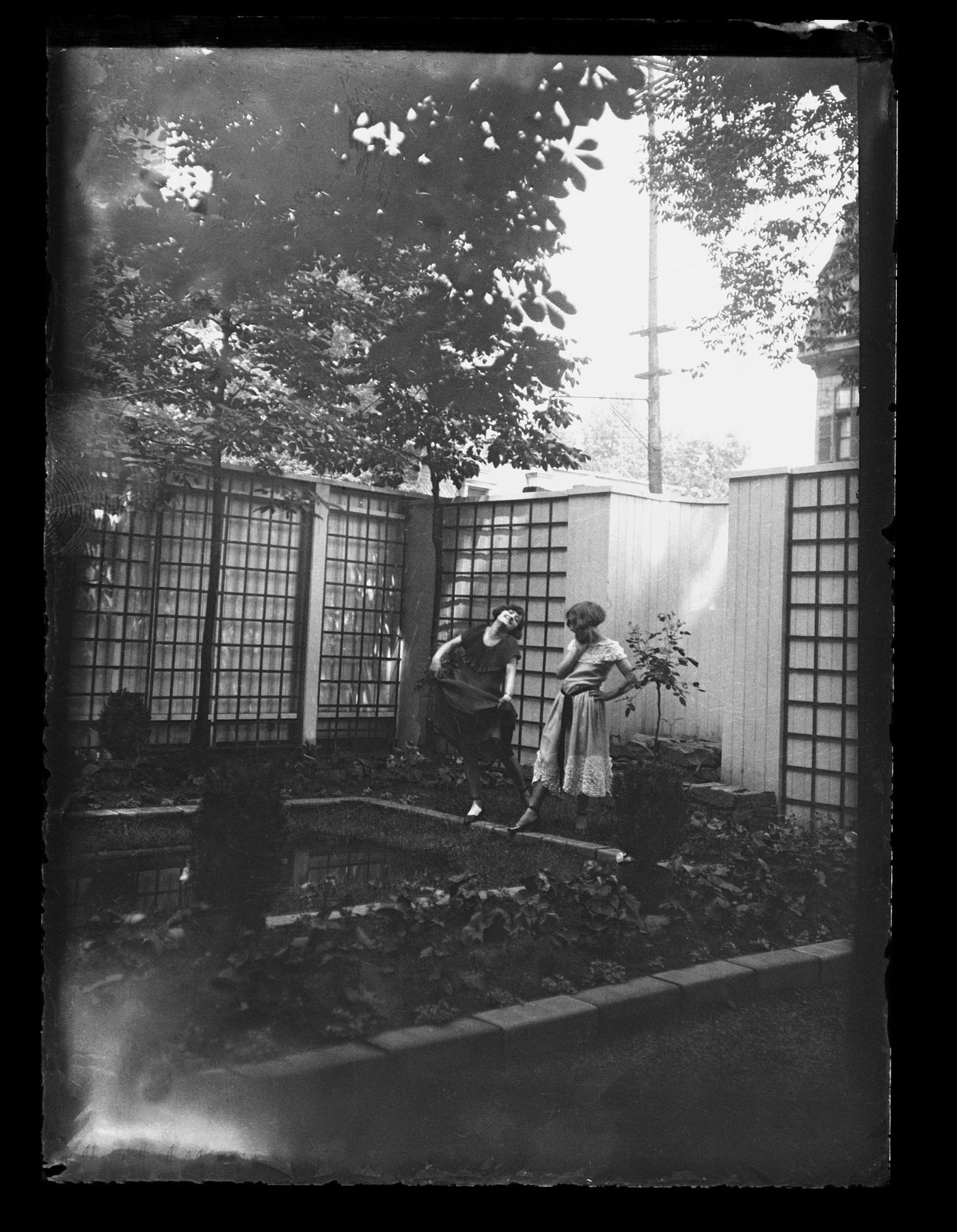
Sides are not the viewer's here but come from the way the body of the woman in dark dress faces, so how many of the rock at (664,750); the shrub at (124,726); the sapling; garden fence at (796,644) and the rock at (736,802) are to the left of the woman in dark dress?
4

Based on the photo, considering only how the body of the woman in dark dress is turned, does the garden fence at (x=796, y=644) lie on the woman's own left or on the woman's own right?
on the woman's own left

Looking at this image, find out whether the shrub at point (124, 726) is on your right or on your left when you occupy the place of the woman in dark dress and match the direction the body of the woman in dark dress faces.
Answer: on your right

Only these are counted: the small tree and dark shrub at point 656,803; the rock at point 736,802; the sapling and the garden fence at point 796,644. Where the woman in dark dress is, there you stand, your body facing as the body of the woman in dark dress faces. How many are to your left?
4

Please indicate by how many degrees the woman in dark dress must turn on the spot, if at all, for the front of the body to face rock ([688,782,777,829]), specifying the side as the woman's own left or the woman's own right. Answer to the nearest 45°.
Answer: approximately 90° to the woman's own left
